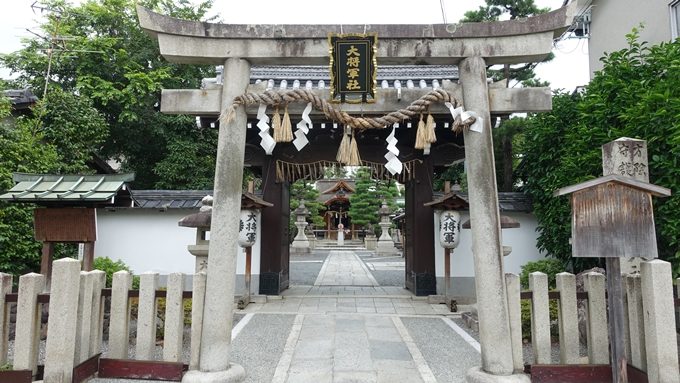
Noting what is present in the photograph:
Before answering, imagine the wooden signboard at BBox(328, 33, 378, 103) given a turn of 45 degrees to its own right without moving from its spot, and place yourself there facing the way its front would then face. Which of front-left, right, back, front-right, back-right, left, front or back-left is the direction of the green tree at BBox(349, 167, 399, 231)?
back-right

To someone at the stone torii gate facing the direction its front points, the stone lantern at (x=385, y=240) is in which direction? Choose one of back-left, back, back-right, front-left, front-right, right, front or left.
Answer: back

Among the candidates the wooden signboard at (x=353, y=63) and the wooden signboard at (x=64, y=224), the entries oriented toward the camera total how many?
2

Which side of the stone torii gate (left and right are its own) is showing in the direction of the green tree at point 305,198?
back

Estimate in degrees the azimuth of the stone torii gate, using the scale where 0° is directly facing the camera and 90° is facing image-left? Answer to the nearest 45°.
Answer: approximately 0°

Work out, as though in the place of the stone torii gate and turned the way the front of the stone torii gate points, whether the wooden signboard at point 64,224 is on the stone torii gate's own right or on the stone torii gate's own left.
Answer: on the stone torii gate's own right

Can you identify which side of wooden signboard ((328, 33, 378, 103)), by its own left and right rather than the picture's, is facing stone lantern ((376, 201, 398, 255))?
back

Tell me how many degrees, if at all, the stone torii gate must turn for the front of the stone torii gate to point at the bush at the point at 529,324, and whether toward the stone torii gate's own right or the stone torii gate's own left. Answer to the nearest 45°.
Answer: approximately 135° to the stone torii gate's own left

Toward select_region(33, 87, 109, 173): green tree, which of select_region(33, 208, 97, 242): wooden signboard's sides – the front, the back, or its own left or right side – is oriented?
back

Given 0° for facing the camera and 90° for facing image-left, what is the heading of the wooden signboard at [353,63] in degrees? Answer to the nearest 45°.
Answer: approximately 0°

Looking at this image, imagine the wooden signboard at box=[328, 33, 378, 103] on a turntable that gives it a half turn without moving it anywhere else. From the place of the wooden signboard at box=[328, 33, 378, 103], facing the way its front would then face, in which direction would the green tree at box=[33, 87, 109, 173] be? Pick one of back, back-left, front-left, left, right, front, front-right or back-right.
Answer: front-left

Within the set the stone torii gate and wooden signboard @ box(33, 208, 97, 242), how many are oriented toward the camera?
2
